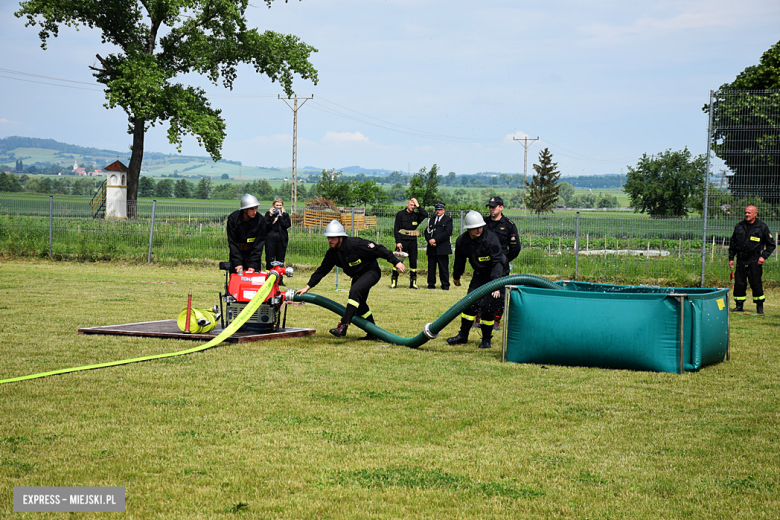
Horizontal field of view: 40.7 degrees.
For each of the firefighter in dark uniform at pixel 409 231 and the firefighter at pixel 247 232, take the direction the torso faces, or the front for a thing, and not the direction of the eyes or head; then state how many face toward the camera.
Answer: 2

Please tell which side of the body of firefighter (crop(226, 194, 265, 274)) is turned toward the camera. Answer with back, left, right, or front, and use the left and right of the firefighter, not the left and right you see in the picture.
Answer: front

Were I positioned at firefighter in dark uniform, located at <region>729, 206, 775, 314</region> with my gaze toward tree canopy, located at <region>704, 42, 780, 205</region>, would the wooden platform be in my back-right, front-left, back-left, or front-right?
back-left

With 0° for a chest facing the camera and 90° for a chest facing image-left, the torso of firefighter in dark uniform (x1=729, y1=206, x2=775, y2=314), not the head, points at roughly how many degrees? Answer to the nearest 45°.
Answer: approximately 45°

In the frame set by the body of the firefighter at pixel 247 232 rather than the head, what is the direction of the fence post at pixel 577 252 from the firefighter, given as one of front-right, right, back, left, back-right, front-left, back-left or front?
back-left

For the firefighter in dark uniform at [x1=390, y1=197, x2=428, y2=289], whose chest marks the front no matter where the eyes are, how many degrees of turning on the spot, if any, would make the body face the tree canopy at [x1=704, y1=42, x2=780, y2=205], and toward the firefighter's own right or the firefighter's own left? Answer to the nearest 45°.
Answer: approximately 90° to the firefighter's own left

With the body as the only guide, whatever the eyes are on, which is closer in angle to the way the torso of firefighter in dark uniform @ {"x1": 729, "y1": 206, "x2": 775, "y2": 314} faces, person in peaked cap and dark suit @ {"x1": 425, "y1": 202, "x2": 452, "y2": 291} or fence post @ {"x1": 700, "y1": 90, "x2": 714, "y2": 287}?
the person in peaked cap and dark suit

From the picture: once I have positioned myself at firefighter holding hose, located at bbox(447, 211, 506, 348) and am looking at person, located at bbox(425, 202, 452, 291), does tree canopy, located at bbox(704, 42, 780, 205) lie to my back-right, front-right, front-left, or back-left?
front-right

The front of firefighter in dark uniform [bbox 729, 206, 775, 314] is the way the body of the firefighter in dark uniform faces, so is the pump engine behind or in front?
in front

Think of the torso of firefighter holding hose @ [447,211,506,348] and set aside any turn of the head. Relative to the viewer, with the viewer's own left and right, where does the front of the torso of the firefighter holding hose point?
facing the viewer and to the left of the viewer
